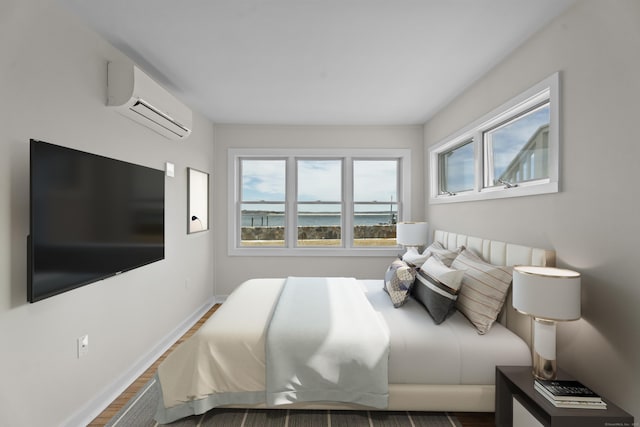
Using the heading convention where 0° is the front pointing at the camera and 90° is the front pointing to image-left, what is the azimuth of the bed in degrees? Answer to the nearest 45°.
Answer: approximately 90°

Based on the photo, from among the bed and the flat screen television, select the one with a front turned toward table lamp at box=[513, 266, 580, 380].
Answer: the flat screen television

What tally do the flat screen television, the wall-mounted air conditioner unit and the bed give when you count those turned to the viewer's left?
1

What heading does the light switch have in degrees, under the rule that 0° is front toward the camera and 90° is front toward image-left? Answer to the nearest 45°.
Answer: approximately 315°

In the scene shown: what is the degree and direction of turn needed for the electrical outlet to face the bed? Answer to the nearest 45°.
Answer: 0° — it already faces it

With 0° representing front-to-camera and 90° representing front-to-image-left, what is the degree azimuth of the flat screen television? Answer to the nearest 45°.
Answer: approximately 315°

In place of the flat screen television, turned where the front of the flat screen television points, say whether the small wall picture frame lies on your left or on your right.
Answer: on your left

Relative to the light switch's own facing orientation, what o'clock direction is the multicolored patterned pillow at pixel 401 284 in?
The multicolored patterned pillow is roughly at 12 o'clock from the light switch.

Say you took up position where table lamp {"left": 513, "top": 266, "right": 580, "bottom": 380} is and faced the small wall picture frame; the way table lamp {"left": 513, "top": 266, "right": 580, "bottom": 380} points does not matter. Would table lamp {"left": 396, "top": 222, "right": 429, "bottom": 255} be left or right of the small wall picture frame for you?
right
